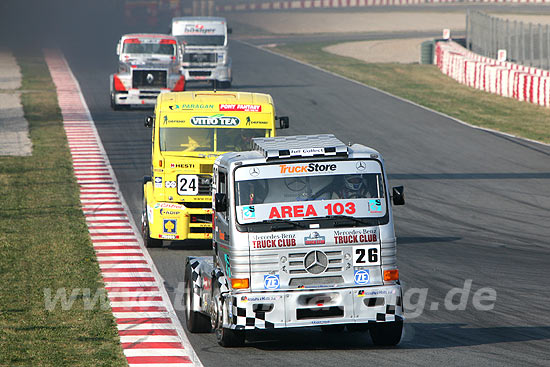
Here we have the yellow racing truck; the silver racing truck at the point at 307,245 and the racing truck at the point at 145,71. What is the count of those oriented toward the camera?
3

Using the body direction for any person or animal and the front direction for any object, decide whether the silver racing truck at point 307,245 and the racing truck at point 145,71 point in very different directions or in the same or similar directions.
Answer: same or similar directions

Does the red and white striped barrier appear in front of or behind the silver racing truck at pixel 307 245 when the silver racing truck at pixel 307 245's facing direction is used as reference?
behind

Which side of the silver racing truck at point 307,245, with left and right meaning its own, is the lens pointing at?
front

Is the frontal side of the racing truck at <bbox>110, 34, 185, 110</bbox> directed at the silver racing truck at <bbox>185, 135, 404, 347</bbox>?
yes

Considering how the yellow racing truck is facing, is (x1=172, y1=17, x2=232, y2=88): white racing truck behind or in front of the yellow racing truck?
behind

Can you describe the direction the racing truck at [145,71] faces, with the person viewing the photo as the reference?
facing the viewer

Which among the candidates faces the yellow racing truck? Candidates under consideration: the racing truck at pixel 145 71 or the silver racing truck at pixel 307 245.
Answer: the racing truck

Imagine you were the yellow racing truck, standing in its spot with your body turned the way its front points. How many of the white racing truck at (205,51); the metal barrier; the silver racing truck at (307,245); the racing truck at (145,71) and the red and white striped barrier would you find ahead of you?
1

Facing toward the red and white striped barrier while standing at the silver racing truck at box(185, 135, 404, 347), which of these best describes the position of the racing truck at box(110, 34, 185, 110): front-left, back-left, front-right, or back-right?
front-left

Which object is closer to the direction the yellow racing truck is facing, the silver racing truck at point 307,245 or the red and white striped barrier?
the silver racing truck
